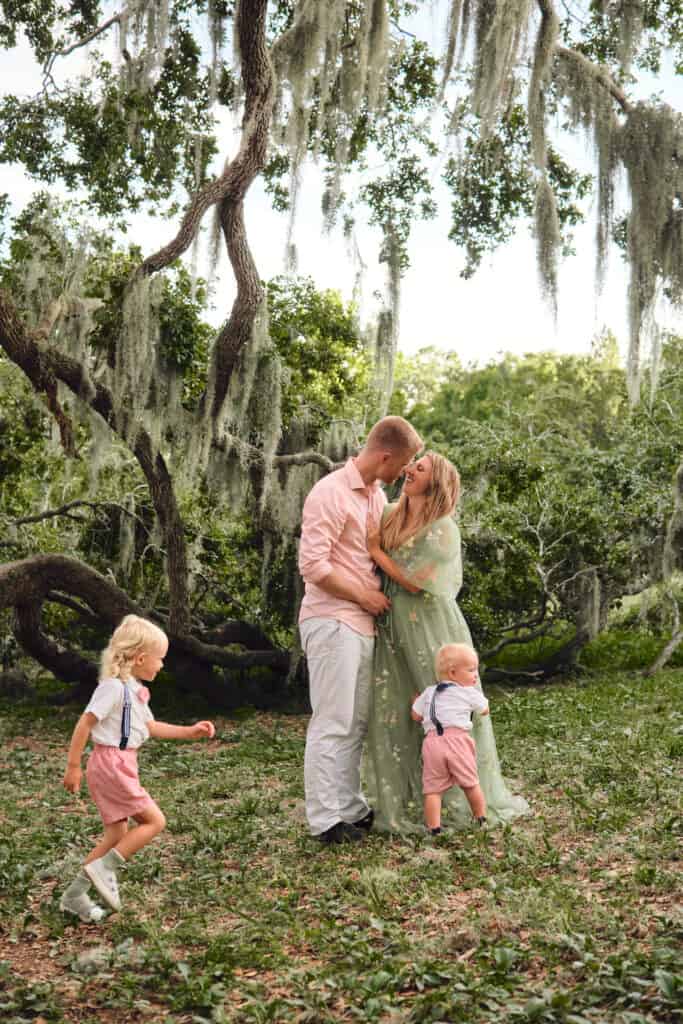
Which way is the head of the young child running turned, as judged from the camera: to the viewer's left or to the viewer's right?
to the viewer's right

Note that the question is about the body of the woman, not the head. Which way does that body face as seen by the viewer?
to the viewer's left

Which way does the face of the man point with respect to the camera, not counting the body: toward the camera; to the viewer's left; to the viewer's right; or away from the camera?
to the viewer's right

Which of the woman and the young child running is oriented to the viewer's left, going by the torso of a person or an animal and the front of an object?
the woman

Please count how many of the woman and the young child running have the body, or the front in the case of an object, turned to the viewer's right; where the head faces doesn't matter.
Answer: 1

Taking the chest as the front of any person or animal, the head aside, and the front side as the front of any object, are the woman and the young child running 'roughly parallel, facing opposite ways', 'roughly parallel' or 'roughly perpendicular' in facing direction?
roughly parallel, facing opposite ways

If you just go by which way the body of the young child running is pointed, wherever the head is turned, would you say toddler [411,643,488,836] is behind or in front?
in front

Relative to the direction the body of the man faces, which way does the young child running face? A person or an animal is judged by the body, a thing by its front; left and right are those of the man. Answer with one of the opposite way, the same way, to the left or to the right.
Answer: the same way

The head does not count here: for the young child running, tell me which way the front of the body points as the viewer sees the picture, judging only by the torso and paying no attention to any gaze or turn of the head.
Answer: to the viewer's right

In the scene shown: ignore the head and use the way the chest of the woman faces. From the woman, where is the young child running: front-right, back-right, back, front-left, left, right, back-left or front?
front-left

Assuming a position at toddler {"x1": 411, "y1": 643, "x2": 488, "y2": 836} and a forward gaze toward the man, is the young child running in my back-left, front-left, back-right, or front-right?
front-left

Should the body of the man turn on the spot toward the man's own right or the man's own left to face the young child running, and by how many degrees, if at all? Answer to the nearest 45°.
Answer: approximately 135° to the man's own right

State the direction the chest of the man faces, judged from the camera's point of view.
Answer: to the viewer's right

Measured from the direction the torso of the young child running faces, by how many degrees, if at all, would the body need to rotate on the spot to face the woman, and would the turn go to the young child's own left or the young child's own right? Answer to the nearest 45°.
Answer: approximately 45° to the young child's own left

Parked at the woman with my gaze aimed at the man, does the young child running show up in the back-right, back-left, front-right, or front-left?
front-left
